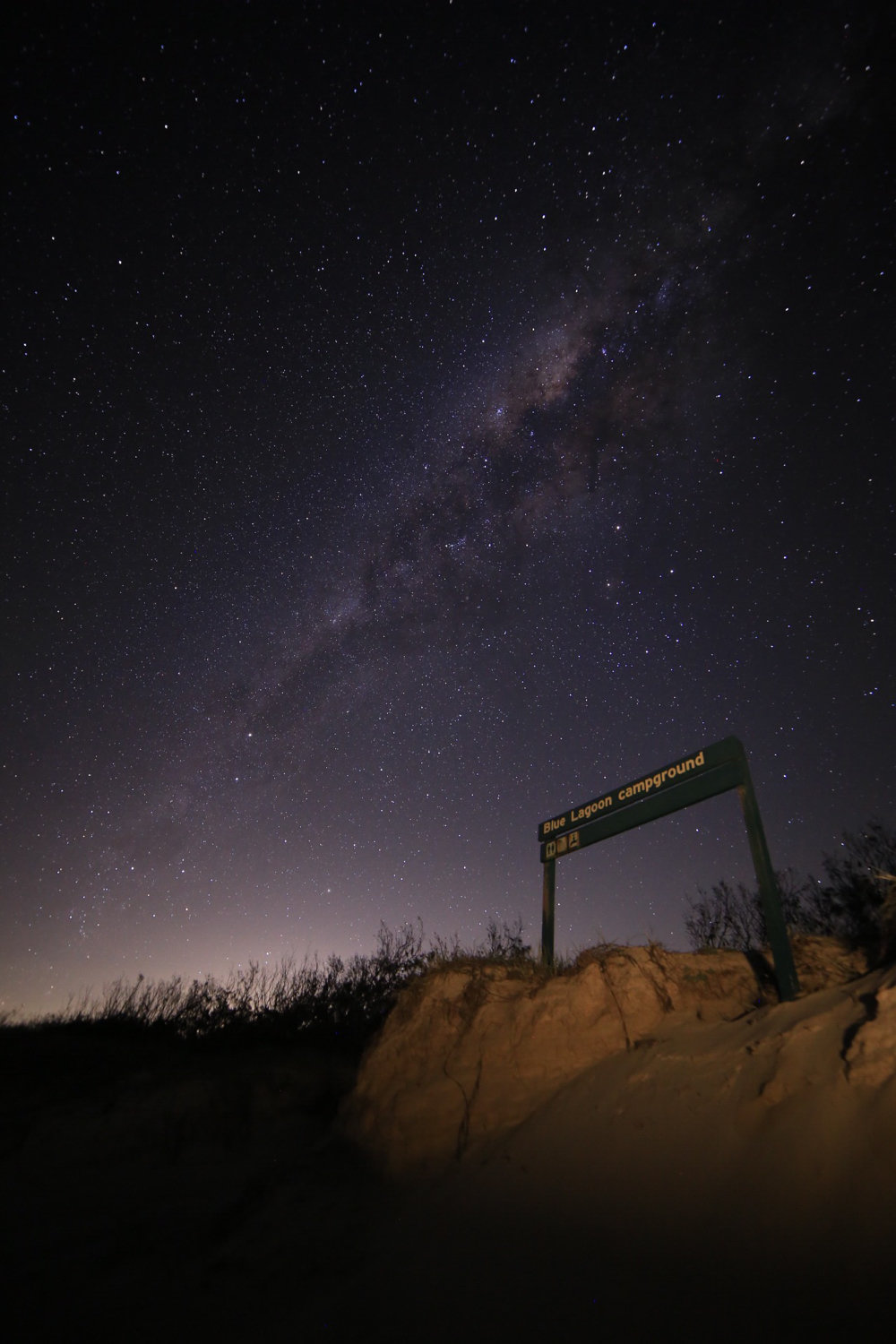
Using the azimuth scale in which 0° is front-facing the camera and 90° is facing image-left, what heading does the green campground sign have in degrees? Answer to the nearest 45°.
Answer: approximately 45°
